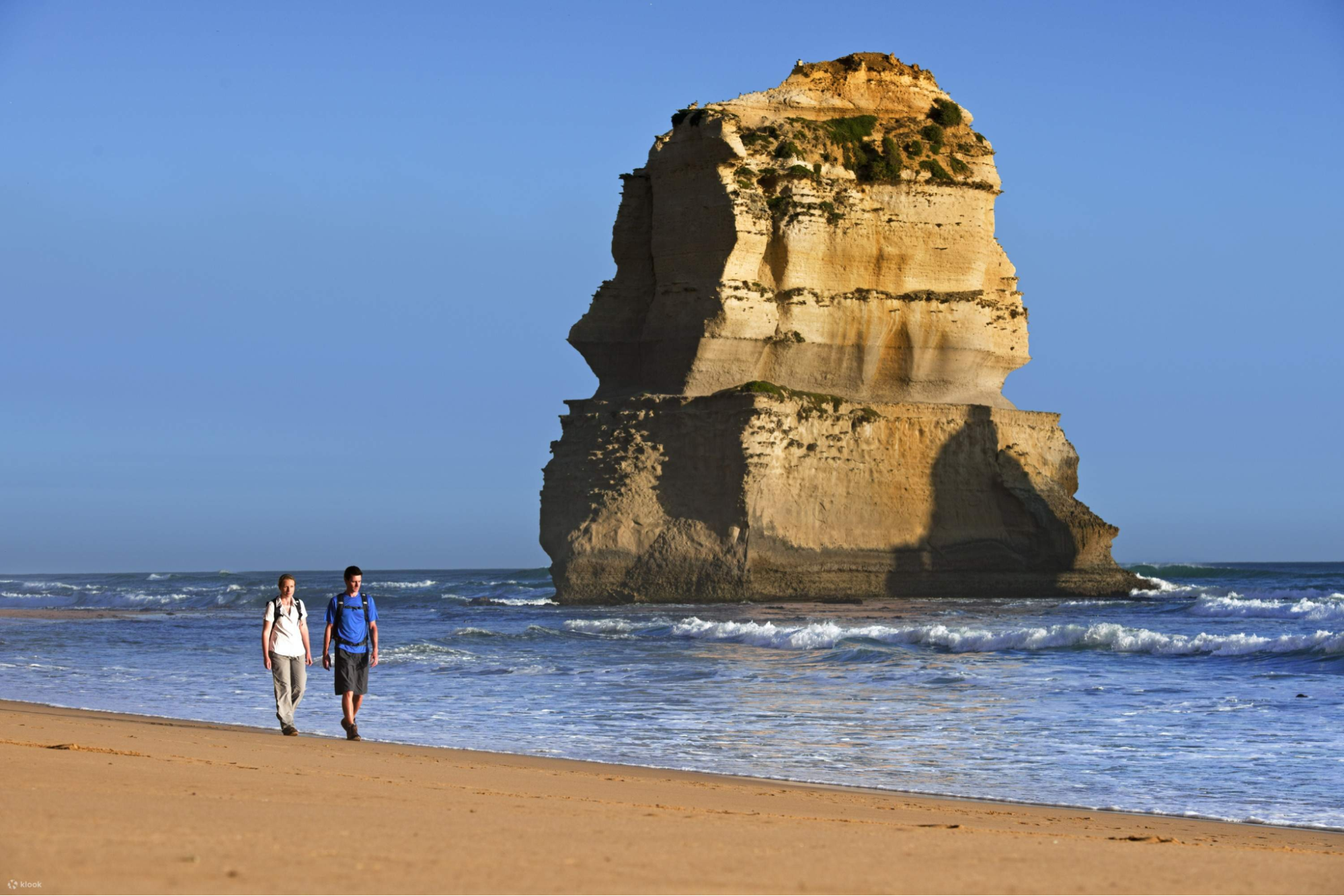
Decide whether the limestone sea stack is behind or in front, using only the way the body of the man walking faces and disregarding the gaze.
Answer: behind

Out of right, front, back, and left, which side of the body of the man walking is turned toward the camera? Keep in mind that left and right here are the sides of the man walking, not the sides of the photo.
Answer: front
